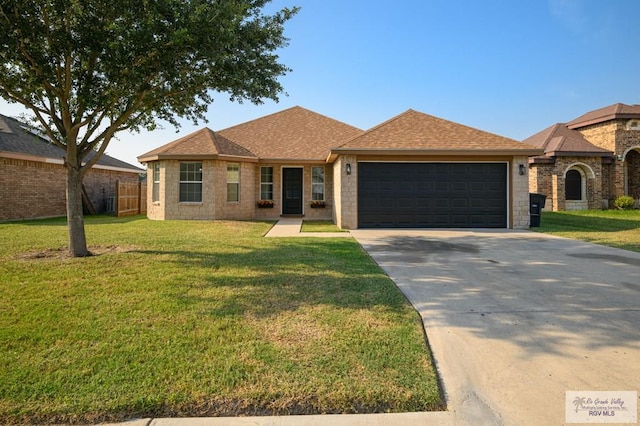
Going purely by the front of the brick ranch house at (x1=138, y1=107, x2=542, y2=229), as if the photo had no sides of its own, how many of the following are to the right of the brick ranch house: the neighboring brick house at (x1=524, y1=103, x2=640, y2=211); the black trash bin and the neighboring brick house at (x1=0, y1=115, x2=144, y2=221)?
1

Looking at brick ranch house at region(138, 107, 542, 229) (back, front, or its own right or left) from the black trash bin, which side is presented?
left

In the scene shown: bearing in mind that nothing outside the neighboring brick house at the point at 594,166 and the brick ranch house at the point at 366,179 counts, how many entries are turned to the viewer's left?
0

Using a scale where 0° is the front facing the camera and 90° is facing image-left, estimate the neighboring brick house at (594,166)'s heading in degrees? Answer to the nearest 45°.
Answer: approximately 315°

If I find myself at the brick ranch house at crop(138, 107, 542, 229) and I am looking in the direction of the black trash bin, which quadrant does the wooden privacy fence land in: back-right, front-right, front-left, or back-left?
back-right

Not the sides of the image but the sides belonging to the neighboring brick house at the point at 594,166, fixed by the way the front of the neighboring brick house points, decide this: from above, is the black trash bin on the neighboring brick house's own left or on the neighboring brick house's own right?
on the neighboring brick house's own right

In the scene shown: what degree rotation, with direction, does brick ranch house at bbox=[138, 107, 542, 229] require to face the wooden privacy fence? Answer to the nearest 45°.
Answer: approximately 135° to its right

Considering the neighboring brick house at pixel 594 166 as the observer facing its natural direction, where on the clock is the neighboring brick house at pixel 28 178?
the neighboring brick house at pixel 28 178 is roughly at 3 o'clock from the neighboring brick house at pixel 594 166.

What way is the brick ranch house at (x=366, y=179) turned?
toward the camera
